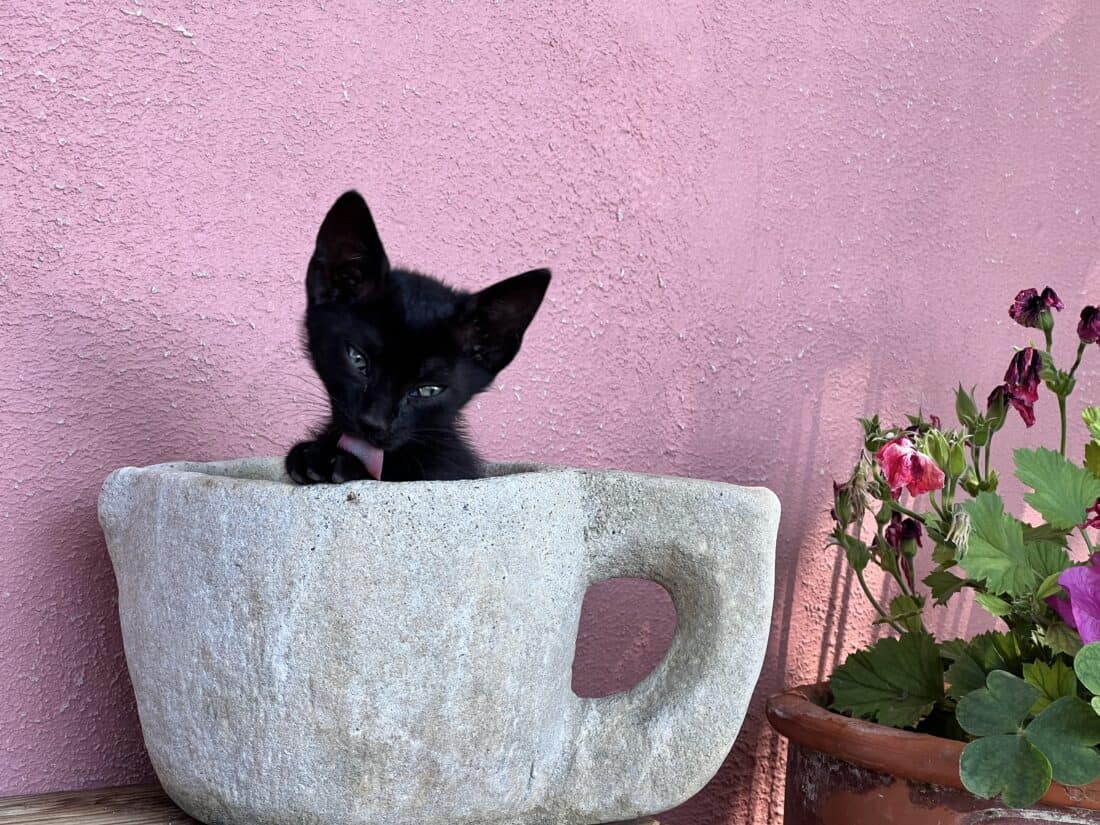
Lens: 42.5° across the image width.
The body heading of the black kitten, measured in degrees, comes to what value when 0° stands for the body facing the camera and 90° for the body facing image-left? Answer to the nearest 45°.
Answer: approximately 0°
